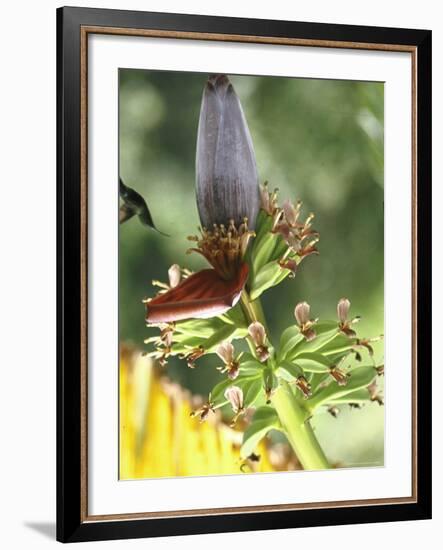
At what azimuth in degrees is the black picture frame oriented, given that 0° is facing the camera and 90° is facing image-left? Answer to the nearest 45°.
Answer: approximately 315°
